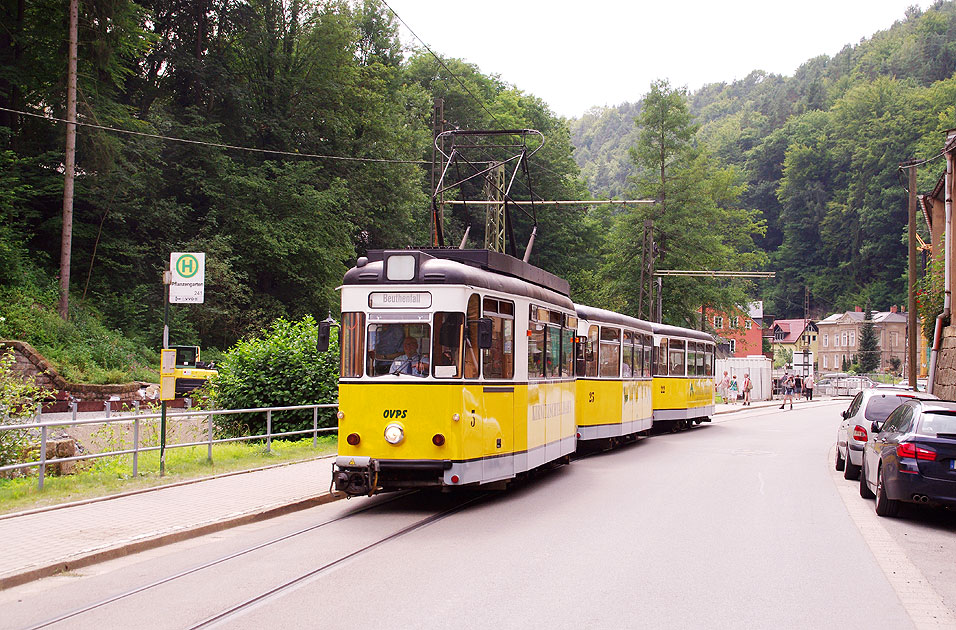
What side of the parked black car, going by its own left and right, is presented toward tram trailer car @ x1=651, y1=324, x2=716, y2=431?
front

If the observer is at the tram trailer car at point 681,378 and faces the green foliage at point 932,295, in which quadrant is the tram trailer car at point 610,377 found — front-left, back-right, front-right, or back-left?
front-right

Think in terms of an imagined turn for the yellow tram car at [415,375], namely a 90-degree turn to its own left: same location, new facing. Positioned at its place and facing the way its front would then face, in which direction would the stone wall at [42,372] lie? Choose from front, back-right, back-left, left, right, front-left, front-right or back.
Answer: back

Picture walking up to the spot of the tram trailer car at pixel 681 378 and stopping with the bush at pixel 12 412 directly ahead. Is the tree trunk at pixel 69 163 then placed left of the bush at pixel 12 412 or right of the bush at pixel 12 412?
right

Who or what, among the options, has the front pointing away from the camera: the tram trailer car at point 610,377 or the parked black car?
the parked black car

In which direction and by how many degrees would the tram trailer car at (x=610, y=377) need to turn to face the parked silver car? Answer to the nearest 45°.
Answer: approximately 90° to its left

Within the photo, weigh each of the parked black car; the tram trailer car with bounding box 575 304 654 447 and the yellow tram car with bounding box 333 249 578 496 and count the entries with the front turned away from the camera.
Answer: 1

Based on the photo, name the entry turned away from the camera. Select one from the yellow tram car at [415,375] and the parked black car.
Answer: the parked black car

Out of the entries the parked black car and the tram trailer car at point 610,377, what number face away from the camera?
1

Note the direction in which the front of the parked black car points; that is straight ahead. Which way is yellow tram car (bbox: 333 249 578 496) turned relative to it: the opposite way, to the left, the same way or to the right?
the opposite way

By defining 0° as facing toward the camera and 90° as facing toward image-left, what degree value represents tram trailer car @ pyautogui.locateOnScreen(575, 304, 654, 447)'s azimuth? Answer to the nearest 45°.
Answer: approximately 45°

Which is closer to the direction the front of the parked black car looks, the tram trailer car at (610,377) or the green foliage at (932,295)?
the green foliage

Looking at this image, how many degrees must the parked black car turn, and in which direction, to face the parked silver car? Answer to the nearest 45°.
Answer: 0° — it already faces it

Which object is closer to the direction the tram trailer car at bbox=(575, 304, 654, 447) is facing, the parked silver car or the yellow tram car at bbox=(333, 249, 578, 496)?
the yellow tram car

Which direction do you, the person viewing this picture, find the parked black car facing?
facing away from the viewer

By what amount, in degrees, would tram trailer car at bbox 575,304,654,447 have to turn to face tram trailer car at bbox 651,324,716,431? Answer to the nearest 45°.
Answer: approximately 135° to its right

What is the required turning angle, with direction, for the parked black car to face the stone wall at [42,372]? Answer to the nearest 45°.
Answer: approximately 90° to its left

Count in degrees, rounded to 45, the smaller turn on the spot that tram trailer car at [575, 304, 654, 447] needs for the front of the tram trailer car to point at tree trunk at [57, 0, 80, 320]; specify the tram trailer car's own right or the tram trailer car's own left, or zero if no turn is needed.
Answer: approximately 45° to the tram trailer car's own right

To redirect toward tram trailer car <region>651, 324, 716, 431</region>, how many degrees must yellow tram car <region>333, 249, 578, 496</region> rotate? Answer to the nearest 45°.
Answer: approximately 180°

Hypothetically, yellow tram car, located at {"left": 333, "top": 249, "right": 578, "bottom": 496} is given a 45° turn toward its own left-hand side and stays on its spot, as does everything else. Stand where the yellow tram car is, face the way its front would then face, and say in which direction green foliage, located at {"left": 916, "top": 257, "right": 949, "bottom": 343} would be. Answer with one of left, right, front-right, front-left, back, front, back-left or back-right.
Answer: back-left
